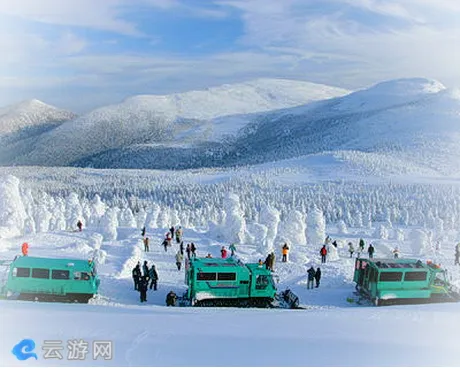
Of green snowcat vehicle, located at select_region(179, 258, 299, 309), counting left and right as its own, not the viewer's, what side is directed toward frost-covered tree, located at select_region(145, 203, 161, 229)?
left

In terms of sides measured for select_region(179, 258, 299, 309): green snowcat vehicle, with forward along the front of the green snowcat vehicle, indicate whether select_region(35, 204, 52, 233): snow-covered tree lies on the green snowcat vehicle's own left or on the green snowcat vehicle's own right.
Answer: on the green snowcat vehicle's own left

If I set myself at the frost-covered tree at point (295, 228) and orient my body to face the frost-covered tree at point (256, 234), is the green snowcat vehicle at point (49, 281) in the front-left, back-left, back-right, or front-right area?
front-left

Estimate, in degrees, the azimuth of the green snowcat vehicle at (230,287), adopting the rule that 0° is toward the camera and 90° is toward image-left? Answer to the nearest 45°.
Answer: approximately 270°

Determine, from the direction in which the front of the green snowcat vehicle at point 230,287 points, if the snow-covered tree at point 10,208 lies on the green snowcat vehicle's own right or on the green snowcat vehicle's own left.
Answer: on the green snowcat vehicle's own left

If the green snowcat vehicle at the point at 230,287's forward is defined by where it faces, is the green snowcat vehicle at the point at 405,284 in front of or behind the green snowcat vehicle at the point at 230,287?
in front

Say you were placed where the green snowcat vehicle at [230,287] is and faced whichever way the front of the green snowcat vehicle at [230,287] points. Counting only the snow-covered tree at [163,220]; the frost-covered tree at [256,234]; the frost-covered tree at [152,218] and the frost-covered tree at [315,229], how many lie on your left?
4

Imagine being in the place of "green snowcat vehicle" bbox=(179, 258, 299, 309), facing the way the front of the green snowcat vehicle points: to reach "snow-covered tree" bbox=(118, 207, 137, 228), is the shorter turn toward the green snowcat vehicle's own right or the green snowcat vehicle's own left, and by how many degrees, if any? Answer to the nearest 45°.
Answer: approximately 90° to the green snowcat vehicle's own left

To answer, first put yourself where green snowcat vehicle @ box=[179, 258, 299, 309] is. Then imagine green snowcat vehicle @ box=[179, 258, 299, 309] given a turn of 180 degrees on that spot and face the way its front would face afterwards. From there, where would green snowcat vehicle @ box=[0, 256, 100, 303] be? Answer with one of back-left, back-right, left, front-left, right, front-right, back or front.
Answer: front

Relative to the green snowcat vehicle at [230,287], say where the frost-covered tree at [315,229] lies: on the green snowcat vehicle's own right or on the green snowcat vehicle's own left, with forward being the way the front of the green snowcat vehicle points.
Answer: on the green snowcat vehicle's own left

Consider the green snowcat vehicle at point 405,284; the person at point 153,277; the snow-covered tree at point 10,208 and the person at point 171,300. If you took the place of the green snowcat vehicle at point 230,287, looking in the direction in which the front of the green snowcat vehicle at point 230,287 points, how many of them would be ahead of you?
1

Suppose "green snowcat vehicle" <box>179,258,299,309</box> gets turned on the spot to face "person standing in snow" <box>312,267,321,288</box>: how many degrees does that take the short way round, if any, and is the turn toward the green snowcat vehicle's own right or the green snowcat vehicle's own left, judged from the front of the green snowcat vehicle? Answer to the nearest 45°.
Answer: approximately 45° to the green snowcat vehicle's own left

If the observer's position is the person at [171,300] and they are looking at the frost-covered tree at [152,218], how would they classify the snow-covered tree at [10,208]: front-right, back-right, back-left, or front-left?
front-left

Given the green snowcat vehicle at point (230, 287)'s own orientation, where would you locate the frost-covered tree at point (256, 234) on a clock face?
The frost-covered tree is roughly at 9 o'clock from the green snowcat vehicle.

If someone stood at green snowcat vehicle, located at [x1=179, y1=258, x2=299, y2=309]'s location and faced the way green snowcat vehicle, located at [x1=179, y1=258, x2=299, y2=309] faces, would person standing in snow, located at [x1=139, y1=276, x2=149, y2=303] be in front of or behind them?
behind

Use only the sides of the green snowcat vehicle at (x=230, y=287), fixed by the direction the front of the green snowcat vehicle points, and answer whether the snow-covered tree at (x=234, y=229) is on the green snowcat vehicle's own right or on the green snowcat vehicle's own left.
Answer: on the green snowcat vehicle's own left
